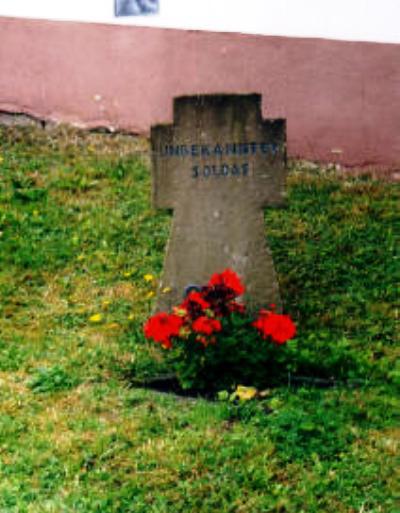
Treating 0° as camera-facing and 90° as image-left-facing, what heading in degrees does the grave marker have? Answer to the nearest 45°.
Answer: approximately 0°

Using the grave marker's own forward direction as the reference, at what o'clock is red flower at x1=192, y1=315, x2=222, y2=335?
The red flower is roughly at 12 o'clock from the grave marker.
